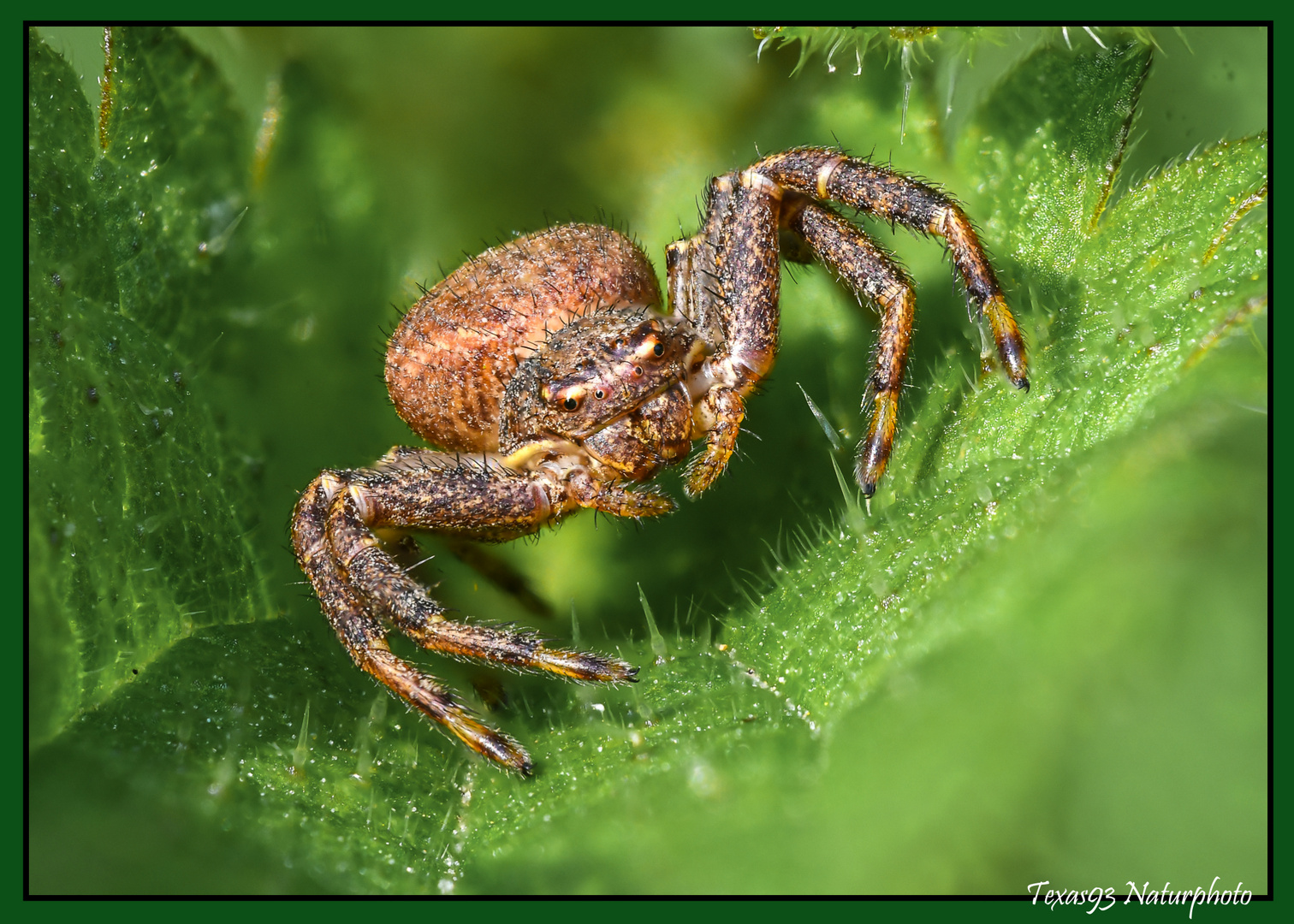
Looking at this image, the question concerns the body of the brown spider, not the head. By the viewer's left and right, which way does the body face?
facing the viewer and to the right of the viewer
